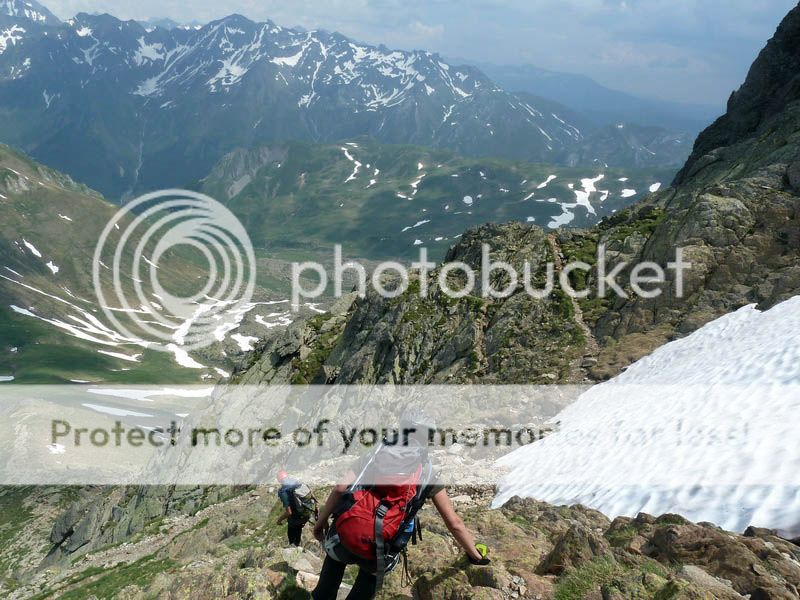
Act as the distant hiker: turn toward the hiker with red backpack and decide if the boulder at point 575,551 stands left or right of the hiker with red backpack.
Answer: left

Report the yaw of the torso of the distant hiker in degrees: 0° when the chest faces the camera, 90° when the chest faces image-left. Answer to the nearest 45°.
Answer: approximately 135°

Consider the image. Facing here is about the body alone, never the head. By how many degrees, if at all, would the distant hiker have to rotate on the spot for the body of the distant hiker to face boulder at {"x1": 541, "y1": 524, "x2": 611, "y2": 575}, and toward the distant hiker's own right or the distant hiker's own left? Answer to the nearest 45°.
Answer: approximately 180°

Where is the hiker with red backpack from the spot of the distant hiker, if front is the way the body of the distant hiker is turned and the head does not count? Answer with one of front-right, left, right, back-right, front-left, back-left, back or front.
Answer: back-left
